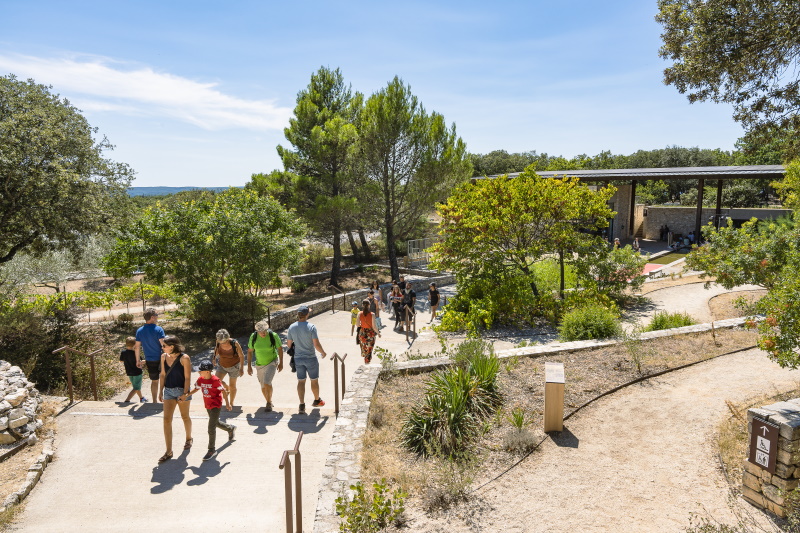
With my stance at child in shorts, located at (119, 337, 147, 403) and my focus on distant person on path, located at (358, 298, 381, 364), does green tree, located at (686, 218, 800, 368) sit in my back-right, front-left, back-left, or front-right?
front-right

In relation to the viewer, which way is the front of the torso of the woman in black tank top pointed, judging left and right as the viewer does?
facing the viewer and to the left of the viewer

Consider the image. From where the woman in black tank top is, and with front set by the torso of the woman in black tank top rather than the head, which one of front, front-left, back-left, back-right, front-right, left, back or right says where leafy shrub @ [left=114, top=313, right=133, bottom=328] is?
back-right

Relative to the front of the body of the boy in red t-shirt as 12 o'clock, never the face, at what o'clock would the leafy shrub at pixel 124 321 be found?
The leafy shrub is roughly at 4 o'clock from the boy in red t-shirt.

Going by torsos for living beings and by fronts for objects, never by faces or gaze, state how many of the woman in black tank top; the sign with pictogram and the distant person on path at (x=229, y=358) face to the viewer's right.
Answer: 0

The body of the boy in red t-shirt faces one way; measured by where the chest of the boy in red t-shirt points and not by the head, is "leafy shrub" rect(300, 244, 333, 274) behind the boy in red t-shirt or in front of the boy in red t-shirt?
behind

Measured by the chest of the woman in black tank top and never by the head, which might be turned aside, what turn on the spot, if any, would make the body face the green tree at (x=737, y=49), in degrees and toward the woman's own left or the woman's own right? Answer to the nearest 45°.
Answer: approximately 135° to the woman's own left

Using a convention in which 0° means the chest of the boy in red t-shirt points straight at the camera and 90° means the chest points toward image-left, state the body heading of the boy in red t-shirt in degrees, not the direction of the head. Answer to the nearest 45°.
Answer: approximately 45°
